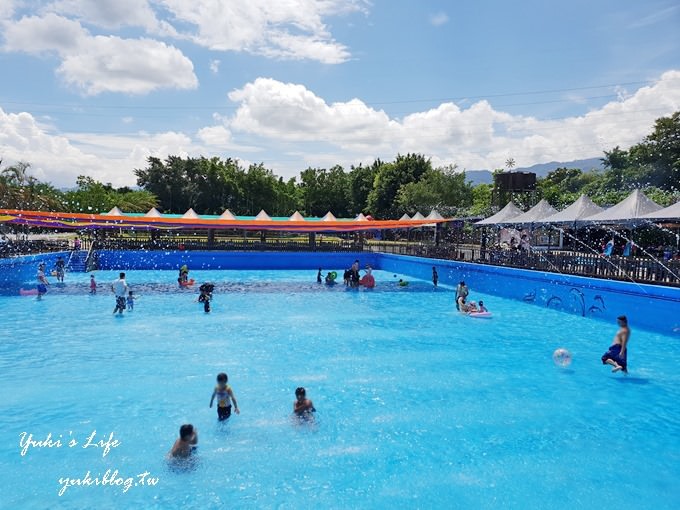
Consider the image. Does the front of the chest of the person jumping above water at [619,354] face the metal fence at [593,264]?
no

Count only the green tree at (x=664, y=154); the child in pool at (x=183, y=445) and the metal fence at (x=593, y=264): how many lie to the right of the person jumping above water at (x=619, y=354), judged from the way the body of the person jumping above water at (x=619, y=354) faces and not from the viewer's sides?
2

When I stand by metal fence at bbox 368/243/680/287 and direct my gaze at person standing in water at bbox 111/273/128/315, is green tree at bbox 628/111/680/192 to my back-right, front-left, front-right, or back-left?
back-right

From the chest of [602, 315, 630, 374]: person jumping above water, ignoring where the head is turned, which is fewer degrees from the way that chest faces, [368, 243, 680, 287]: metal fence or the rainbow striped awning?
the rainbow striped awning

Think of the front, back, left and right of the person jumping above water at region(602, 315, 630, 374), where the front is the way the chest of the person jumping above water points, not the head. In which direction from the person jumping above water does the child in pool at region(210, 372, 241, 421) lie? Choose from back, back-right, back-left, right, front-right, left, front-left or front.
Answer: front-left

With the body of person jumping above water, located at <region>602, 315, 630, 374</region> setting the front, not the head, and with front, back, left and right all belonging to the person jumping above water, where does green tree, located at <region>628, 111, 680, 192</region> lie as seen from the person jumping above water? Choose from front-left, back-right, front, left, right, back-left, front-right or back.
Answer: right

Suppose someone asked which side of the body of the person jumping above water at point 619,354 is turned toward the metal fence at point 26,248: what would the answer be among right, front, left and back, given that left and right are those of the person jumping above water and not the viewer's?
front

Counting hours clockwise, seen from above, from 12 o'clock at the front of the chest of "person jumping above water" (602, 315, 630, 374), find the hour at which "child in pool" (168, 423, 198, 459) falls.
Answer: The child in pool is roughly at 10 o'clock from the person jumping above water.

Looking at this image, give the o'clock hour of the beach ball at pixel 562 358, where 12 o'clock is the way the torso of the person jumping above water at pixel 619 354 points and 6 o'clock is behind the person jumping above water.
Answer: The beach ball is roughly at 12 o'clock from the person jumping above water.

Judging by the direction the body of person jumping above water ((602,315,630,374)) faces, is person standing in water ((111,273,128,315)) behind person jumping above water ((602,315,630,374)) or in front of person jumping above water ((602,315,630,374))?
in front

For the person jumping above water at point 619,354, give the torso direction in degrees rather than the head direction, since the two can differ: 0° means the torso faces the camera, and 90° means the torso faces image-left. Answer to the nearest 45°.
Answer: approximately 90°

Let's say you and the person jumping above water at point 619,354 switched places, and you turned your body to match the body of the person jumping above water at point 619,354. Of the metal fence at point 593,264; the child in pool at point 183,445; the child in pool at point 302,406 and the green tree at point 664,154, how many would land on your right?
2

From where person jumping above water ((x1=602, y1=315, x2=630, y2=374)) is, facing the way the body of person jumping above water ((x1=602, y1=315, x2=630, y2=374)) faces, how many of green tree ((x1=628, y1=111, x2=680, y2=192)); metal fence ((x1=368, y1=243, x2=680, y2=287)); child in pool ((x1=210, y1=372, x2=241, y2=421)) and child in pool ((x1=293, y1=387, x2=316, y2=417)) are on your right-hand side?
2
